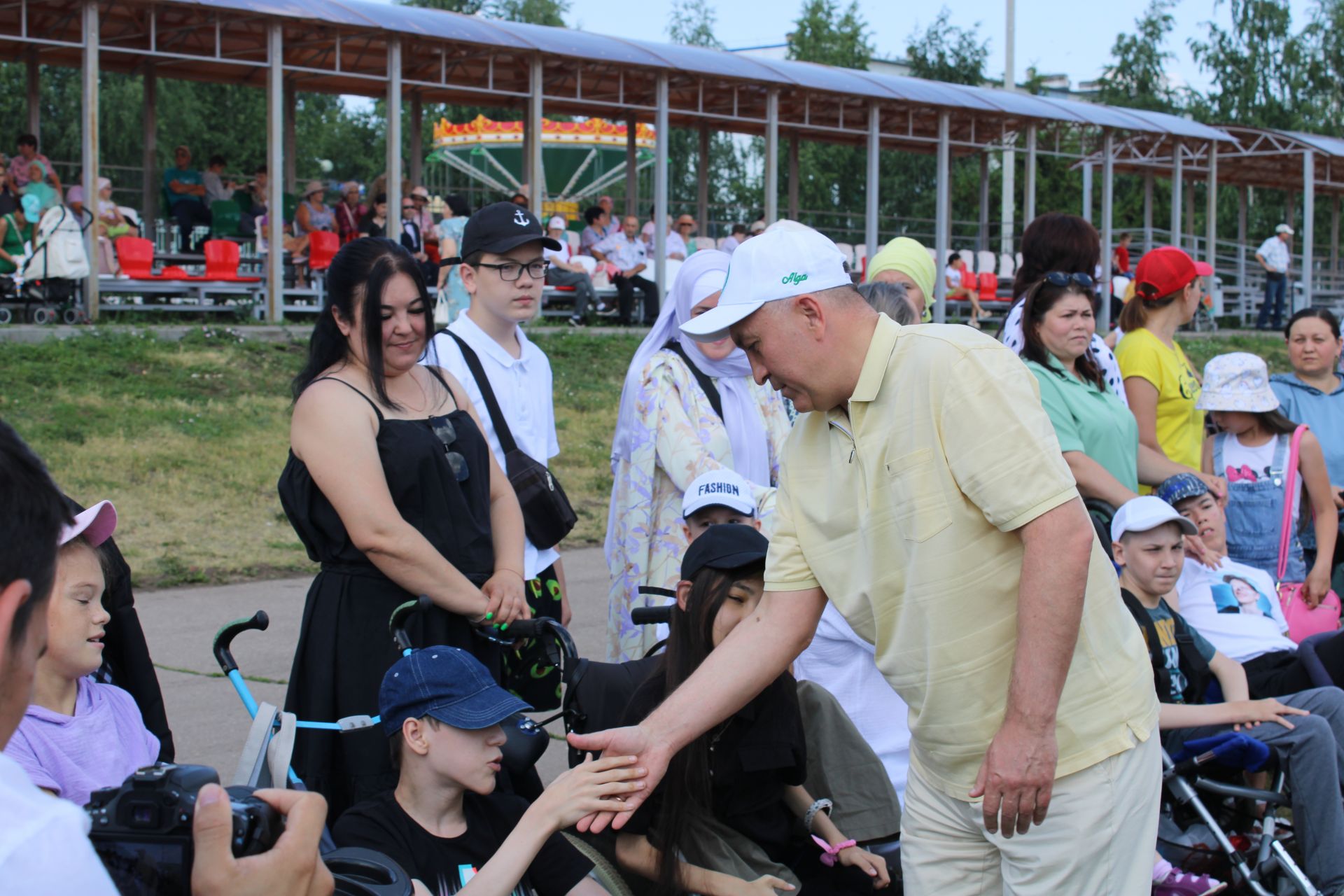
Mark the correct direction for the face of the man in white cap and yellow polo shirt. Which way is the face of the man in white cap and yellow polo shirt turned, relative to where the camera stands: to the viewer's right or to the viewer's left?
to the viewer's left

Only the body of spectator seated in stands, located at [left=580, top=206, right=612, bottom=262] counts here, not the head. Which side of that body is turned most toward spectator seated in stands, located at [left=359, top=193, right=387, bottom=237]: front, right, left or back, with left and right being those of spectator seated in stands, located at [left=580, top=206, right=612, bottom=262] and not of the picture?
right

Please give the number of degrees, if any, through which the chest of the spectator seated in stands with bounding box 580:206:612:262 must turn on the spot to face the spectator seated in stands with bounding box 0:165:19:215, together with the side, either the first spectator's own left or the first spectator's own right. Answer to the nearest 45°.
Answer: approximately 90° to the first spectator's own right

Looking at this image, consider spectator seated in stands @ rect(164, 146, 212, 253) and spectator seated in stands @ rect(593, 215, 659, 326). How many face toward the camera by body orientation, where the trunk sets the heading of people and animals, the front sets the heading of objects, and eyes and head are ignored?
2

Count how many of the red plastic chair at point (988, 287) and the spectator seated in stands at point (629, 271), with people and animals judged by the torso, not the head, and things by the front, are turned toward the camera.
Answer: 2

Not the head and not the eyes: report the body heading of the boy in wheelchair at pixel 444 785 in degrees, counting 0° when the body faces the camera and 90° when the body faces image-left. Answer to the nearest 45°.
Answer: approximately 315°

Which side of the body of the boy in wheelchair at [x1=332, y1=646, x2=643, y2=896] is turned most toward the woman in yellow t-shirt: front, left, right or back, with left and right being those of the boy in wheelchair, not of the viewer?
left

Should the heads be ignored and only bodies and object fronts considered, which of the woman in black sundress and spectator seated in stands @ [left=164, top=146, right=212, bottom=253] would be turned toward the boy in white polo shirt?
the spectator seated in stands

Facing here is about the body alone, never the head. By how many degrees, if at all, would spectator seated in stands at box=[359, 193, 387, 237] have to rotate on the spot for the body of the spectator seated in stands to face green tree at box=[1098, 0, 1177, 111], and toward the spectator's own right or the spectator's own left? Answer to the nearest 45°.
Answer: approximately 90° to the spectator's own left
